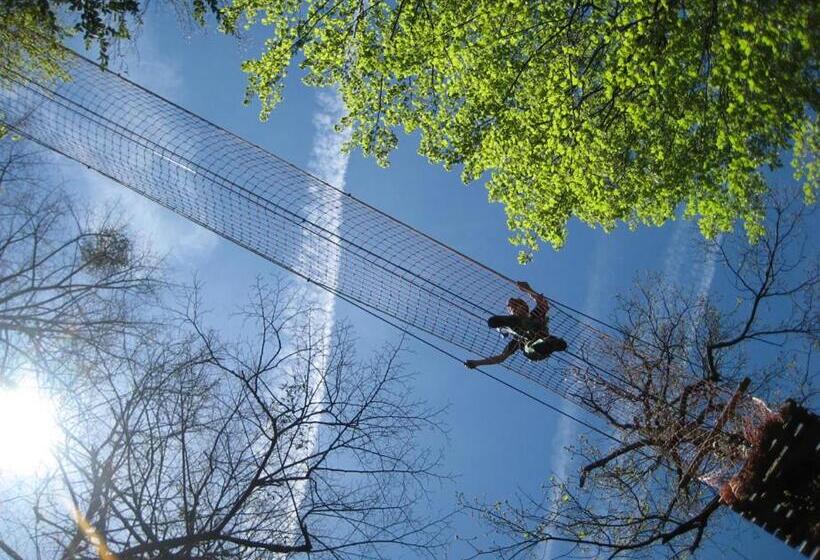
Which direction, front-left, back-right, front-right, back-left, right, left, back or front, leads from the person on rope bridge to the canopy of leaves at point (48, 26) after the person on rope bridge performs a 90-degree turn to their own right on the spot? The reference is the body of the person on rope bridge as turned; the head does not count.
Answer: back-left

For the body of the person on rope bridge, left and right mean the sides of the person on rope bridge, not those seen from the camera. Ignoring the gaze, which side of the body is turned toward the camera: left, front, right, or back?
left
